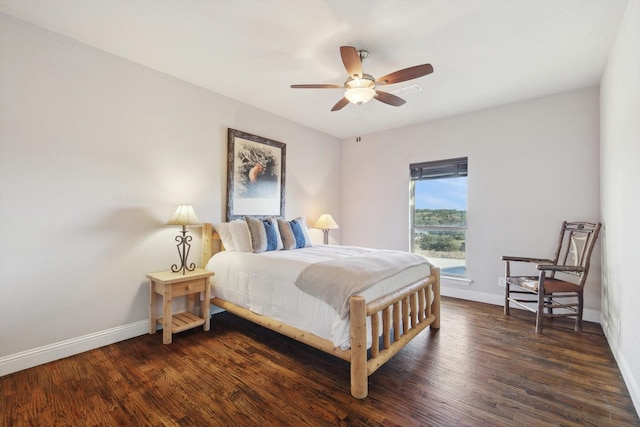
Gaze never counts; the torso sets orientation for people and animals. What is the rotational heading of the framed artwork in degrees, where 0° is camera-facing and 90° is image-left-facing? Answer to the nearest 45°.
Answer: approximately 315°

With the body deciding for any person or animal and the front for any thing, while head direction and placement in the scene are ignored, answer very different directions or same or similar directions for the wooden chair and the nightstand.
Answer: very different directions

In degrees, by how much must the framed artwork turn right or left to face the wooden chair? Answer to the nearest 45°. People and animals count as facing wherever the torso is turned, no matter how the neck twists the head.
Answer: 0° — it already faces it

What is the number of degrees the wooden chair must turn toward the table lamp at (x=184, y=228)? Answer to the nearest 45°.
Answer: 0° — it already faces it

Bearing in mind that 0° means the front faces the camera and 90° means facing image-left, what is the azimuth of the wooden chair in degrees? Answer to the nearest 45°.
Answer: approximately 45°

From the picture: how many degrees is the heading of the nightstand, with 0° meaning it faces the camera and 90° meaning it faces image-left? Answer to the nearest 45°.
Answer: approximately 315°

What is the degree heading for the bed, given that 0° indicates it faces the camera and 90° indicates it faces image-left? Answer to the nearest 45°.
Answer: approximately 315°
